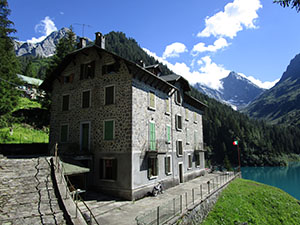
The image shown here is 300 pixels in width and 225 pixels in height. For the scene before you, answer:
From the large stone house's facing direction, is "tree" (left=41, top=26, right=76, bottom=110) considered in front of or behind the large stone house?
behind
